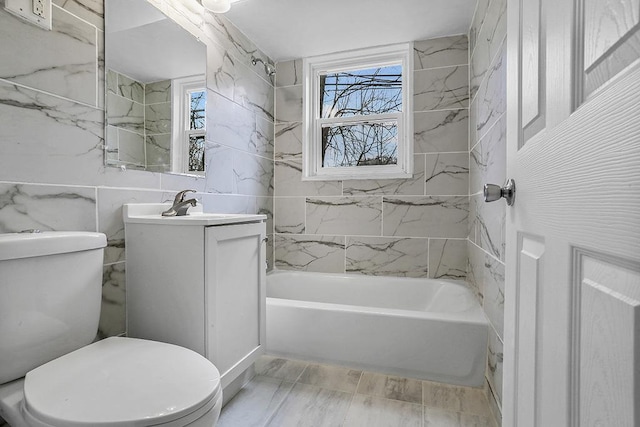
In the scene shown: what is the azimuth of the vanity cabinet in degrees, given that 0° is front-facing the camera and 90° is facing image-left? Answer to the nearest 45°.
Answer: approximately 315°

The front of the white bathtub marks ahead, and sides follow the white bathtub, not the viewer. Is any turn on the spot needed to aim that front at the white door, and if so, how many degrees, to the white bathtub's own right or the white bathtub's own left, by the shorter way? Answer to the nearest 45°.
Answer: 0° — it already faces it

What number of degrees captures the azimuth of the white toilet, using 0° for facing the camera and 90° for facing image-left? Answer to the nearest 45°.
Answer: approximately 315°

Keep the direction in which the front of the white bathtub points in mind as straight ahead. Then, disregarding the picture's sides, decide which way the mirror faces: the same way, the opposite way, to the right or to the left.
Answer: to the left

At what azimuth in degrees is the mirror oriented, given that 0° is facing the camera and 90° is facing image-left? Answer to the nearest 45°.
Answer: approximately 315°

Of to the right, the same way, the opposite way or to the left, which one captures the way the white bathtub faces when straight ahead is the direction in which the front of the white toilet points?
to the right
